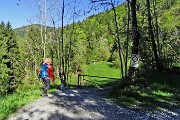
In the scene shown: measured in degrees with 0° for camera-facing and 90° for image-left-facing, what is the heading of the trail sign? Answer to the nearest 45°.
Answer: approximately 0°
